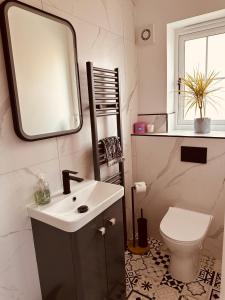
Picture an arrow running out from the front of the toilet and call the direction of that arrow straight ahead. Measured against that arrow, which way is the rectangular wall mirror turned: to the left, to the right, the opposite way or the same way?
to the left

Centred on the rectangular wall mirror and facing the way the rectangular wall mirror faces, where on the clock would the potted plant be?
The potted plant is roughly at 10 o'clock from the rectangular wall mirror.

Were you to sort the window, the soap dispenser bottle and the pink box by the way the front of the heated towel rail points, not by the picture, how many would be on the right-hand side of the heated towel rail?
1

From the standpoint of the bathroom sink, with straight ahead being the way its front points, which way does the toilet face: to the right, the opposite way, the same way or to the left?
to the right

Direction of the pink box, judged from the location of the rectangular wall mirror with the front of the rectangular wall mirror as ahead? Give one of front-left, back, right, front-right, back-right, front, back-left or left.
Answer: left

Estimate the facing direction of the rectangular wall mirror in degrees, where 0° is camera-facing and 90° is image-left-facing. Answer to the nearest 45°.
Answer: approximately 315°

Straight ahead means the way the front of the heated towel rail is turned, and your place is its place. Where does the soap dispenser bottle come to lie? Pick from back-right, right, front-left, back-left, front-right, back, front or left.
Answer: right

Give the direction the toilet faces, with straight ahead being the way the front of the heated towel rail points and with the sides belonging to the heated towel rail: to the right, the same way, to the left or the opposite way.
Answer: to the right

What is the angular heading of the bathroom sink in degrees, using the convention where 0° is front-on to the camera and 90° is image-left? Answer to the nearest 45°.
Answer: approximately 315°

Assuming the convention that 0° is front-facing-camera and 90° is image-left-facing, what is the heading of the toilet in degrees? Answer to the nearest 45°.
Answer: approximately 0°
